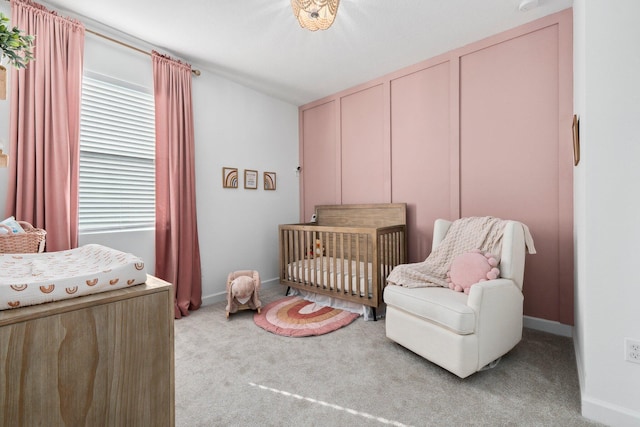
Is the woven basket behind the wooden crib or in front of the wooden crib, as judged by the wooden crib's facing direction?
in front

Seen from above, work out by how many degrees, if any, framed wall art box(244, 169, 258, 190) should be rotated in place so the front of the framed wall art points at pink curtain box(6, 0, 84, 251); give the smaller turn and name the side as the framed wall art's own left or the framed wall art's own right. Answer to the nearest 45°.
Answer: approximately 90° to the framed wall art's own right

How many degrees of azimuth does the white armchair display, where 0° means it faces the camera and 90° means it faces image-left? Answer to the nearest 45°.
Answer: approximately 45°

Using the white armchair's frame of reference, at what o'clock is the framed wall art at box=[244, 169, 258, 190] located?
The framed wall art is roughly at 2 o'clock from the white armchair.

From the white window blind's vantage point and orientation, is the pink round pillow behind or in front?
in front

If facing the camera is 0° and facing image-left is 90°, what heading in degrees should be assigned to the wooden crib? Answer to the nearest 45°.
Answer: approximately 45°

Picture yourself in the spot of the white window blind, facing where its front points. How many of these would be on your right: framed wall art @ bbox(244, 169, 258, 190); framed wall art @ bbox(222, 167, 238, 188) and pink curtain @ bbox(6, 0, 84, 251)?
1

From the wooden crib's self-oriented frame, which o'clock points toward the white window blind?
The white window blind is roughly at 1 o'clock from the wooden crib.

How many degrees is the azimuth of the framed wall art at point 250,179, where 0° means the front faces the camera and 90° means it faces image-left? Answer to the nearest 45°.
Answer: approximately 315°

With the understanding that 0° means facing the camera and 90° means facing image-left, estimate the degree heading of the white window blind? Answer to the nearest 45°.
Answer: approximately 315°

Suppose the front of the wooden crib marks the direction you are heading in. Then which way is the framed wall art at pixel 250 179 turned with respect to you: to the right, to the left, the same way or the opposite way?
to the left

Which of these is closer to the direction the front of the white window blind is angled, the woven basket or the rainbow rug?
the rainbow rug

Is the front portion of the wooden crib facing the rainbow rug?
yes

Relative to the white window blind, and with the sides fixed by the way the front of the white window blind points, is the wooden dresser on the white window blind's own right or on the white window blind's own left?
on the white window blind's own right

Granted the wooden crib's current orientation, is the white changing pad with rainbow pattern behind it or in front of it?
in front
